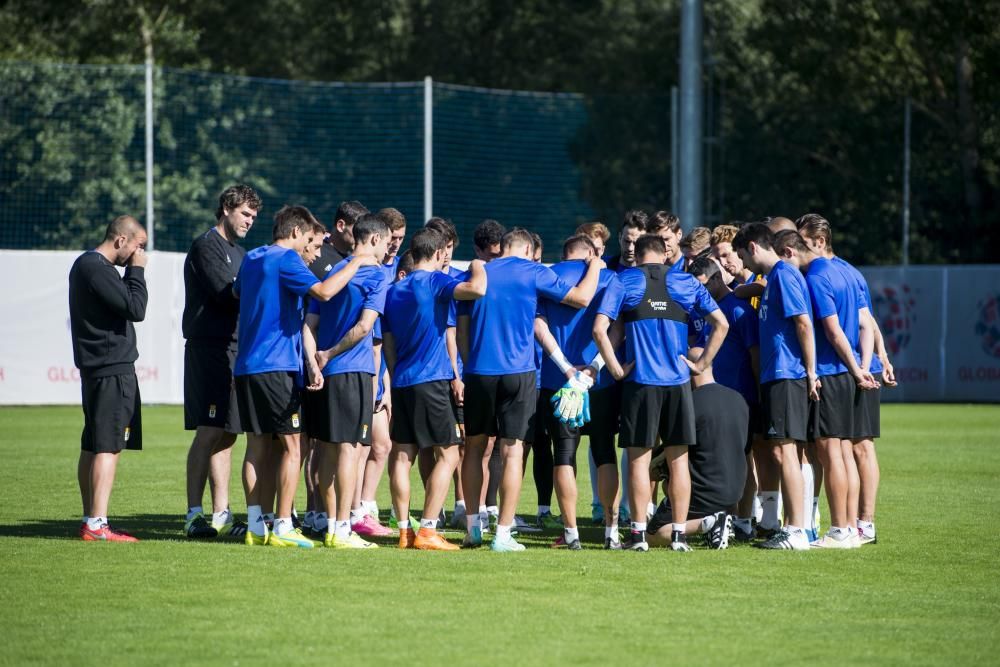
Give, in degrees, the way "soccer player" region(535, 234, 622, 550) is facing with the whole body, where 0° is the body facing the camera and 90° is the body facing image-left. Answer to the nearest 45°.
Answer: approximately 180°

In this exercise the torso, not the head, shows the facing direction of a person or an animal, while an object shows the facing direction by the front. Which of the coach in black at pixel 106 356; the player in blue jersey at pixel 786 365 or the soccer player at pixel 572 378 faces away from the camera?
the soccer player

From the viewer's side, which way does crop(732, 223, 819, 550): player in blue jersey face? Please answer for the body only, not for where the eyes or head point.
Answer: to the viewer's left

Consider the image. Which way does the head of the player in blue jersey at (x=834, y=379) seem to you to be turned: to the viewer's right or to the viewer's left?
to the viewer's left

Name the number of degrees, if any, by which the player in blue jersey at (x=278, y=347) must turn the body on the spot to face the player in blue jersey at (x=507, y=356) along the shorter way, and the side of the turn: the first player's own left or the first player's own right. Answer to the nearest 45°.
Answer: approximately 45° to the first player's own right

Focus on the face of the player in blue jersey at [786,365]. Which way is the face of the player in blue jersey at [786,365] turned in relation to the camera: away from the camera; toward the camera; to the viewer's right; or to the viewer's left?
to the viewer's left

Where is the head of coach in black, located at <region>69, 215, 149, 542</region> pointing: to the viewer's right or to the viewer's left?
to the viewer's right

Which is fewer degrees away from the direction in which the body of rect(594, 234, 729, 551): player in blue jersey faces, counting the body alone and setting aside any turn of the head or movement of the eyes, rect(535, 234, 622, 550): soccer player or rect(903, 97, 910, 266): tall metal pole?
the tall metal pole

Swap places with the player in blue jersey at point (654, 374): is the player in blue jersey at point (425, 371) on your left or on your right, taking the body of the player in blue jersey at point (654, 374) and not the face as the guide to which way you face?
on your left

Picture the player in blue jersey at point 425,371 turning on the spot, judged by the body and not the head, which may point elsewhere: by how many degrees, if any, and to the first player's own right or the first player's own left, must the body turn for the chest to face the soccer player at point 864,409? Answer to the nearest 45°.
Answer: approximately 45° to the first player's own right

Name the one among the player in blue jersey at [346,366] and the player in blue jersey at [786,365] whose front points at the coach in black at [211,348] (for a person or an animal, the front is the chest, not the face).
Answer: the player in blue jersey at [786,365]

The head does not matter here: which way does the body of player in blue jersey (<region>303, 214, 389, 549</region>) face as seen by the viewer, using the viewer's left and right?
facing away from the viewer and to the right of the viewer

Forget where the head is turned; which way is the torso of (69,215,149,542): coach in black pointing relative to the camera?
to the viewer's right
